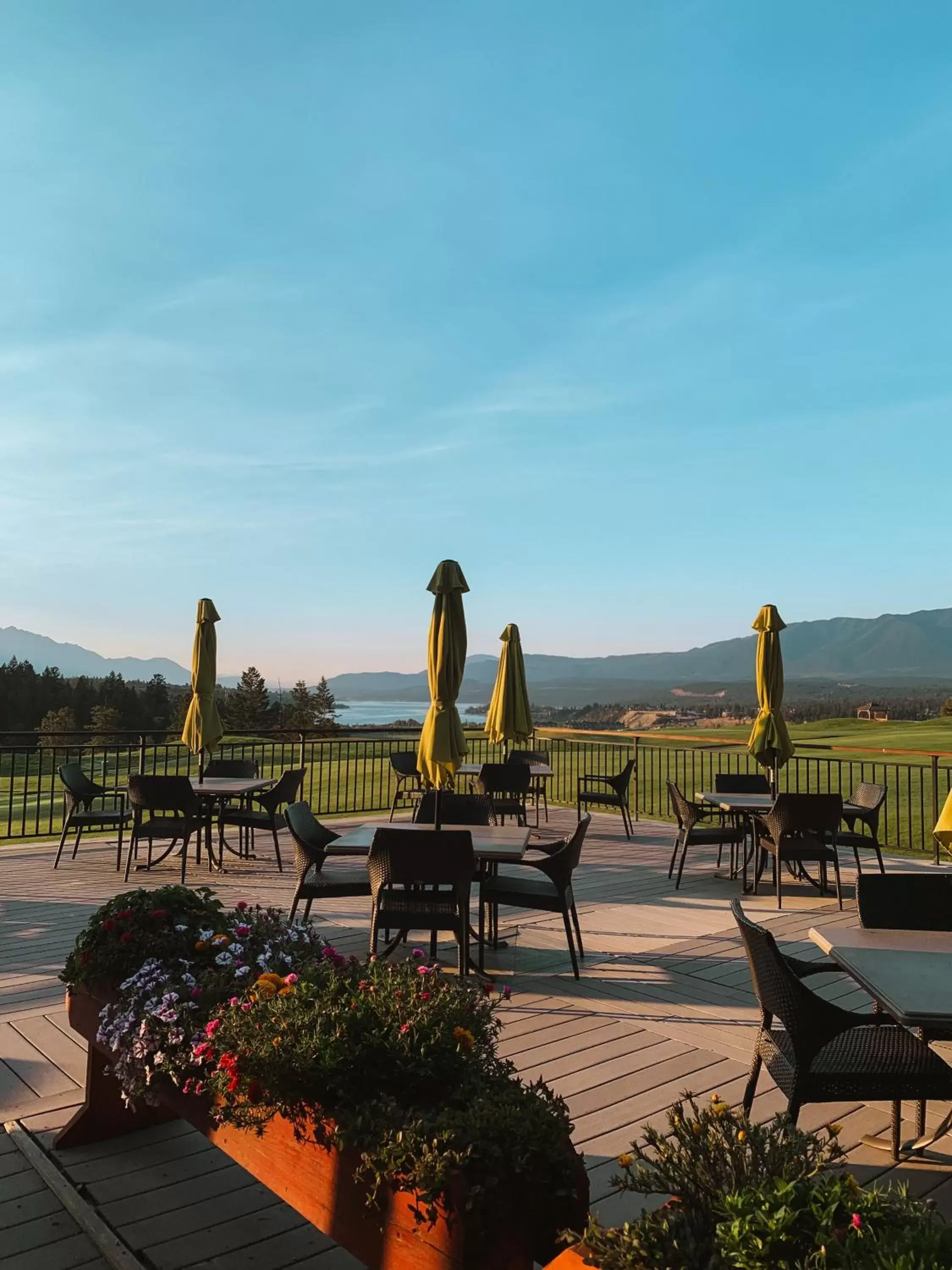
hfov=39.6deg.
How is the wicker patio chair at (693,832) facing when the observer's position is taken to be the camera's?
facing to the right of the viewer

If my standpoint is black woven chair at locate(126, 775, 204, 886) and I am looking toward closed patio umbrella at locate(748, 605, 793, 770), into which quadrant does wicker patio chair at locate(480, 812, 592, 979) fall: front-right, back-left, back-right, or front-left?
front-right

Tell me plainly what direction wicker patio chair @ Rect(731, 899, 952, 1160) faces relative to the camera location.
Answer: facing to the right of the viewer

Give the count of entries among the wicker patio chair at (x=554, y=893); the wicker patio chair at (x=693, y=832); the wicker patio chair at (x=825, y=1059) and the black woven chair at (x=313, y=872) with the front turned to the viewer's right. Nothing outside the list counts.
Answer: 3

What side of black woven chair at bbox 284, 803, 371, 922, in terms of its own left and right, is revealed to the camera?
right

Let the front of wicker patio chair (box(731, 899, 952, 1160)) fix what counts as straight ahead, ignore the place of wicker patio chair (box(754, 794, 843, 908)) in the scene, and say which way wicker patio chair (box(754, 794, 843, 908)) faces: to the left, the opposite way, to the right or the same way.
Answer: to the left

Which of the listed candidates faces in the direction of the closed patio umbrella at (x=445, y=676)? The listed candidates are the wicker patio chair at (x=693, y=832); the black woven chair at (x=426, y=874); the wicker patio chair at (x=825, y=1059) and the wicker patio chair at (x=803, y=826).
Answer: the black woven chair

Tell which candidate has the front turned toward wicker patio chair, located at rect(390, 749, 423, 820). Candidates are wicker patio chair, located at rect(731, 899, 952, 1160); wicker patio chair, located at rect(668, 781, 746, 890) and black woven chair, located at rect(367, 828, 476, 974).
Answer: the black woven chair

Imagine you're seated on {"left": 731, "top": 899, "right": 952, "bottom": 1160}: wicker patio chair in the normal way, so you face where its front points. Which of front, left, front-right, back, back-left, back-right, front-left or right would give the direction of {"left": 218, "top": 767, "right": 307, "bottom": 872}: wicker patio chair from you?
back-left

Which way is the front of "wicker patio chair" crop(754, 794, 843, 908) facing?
away from the camera

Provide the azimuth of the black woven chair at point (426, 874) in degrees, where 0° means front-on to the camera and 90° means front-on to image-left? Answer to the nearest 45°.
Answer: approximately 180°

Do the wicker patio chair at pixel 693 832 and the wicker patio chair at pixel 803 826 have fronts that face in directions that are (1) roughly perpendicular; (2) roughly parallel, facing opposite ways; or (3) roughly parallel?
roughly perpendicular

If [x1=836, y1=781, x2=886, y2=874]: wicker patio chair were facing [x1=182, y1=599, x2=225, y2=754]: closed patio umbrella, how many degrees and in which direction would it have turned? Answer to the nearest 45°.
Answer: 0° — it already faces it

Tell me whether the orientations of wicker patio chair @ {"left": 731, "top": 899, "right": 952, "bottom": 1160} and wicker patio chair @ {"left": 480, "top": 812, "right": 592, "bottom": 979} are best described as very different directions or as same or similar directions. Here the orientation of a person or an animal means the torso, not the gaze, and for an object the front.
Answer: very different directions

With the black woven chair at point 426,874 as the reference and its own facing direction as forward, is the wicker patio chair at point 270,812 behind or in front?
in front

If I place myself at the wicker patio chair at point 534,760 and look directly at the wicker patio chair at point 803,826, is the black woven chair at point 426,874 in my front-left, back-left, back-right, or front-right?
front-right

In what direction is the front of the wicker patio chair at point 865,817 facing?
to the viewer's left

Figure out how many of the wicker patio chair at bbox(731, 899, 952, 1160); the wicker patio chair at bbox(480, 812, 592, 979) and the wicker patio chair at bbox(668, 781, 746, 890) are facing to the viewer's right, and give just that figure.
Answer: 2

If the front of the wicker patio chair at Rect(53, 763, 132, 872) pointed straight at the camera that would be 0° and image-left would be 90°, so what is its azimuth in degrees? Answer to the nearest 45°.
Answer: approximately 270°
